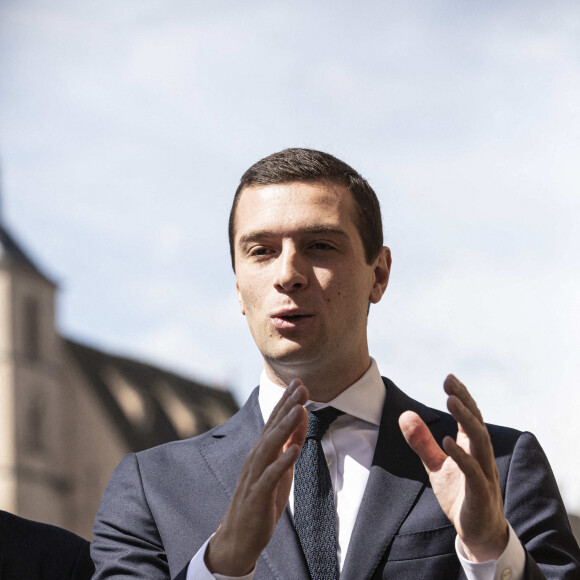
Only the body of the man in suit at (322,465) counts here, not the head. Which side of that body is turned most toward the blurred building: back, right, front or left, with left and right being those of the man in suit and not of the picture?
back

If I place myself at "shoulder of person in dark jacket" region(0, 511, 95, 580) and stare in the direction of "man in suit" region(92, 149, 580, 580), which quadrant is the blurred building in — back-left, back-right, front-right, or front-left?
back-left

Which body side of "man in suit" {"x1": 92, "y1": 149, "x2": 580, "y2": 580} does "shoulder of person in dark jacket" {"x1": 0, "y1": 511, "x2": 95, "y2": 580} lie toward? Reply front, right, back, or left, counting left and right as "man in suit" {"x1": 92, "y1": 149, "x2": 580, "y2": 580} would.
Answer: right

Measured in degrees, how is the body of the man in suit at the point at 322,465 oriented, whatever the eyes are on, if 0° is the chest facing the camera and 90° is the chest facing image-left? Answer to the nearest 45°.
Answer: approximately 0°
